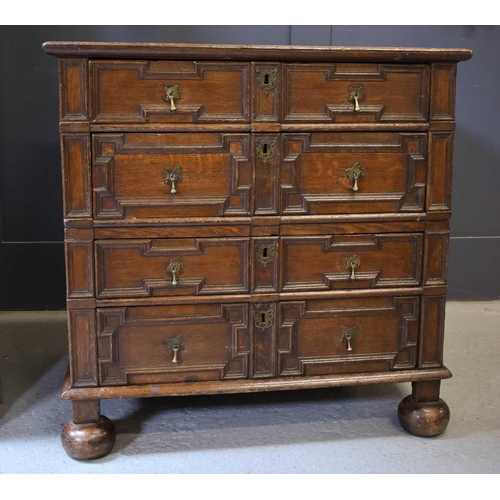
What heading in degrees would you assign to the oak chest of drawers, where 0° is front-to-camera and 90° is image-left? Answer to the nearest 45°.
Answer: approximately 0°
